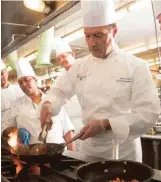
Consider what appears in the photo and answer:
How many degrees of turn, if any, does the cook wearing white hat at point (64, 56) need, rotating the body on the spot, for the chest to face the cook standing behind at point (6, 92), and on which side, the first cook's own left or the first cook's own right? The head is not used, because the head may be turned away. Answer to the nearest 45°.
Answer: approximately 90° to the first cook's own right

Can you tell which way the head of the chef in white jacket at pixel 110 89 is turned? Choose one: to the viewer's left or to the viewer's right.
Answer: to the viewer's left

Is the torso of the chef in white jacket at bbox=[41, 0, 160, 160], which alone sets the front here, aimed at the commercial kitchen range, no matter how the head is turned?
yes

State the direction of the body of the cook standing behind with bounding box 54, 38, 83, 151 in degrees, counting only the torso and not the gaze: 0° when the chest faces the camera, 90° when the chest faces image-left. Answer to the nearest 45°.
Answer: approximately 45°

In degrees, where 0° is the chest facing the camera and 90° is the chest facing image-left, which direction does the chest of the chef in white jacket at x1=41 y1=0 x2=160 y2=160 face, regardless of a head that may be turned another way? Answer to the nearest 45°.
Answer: approximately 45°
